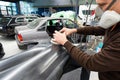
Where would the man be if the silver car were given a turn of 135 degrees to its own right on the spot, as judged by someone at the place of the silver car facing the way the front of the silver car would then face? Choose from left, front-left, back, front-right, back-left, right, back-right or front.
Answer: front

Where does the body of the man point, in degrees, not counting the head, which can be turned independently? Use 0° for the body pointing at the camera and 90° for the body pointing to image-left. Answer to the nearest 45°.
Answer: approximately 90°

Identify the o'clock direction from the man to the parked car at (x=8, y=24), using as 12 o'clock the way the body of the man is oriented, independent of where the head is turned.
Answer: The parked car is roughly at 2 o'clock from the man.

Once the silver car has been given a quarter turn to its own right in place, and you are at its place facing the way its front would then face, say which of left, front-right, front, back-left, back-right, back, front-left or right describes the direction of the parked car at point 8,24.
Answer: back

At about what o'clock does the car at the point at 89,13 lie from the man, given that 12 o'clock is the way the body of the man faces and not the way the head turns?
The car is roughly at 3 o'clock from the man.
